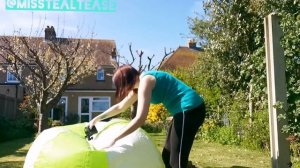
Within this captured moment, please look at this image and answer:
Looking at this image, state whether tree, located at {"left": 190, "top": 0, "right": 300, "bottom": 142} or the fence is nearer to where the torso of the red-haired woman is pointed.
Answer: the fence

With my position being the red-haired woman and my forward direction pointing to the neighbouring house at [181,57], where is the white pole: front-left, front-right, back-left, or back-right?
front-right

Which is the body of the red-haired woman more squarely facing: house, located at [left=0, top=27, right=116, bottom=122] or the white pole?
the house

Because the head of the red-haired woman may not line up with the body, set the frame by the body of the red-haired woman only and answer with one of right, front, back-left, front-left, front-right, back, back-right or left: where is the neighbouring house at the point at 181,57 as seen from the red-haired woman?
right

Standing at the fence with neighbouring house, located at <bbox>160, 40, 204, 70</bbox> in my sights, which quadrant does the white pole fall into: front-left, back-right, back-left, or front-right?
back-right

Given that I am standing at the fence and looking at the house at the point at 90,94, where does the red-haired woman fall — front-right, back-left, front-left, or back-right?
back-right

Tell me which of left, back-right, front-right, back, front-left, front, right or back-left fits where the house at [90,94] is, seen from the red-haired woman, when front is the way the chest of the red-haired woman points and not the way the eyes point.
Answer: right

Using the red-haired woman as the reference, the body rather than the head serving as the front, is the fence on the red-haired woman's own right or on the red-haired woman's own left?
on the red-haired woman's own right

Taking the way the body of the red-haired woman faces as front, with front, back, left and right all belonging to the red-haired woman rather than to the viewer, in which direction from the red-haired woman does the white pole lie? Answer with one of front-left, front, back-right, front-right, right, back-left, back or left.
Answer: back-right

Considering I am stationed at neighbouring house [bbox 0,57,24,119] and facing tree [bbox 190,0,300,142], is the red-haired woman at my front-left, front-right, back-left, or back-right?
front-right

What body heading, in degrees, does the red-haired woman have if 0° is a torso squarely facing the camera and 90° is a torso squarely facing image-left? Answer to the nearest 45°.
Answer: approximately 90°
